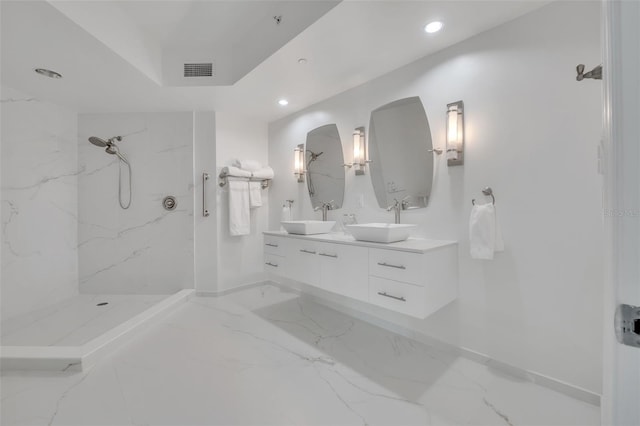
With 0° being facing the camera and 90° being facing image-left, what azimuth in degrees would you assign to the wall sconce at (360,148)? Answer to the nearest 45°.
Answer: approximately 45°

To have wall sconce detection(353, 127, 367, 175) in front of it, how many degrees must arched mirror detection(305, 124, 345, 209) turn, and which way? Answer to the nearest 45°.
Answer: approximately 90° to its left

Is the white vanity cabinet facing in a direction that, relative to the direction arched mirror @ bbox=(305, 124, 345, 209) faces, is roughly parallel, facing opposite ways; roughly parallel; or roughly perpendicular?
roughly parallel

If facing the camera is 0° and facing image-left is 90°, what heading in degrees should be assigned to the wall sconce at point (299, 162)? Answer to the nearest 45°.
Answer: approximately 45°

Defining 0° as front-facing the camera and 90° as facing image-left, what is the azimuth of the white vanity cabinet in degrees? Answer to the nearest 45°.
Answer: approximately 45°

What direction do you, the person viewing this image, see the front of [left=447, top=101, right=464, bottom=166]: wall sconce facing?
facing the viewer and to the left of the viewer

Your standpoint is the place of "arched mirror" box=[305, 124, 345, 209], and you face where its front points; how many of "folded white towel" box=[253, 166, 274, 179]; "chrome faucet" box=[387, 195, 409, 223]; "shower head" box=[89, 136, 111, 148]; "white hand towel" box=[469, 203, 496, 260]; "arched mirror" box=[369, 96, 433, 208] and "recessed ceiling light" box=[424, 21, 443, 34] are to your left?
4

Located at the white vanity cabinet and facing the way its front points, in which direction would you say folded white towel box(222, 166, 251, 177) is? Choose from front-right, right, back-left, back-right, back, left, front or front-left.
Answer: right

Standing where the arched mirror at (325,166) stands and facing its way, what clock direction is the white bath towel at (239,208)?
The white bath towel is roughly at 2 o'clock from the arched mirror.

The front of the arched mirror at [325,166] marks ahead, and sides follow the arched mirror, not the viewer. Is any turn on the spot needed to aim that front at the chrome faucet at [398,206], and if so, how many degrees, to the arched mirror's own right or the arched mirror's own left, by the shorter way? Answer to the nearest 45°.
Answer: approximately 90° to the arched mirror's own left
